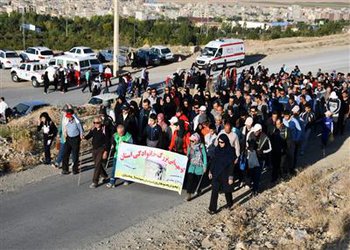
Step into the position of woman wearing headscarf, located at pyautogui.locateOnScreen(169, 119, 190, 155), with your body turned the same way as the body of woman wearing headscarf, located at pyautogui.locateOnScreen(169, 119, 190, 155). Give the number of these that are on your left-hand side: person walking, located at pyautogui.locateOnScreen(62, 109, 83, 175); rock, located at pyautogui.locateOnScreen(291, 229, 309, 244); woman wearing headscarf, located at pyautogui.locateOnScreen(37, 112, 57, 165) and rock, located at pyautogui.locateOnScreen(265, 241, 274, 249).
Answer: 2

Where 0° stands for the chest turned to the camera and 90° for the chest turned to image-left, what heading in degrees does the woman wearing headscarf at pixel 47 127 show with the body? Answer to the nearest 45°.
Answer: approximately 45°

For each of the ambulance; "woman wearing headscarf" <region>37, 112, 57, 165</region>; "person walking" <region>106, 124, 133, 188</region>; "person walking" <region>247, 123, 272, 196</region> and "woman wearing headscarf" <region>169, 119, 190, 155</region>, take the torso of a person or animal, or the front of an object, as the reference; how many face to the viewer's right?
0

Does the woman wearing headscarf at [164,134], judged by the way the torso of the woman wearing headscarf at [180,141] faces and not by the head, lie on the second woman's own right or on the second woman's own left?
on the second woman's own right

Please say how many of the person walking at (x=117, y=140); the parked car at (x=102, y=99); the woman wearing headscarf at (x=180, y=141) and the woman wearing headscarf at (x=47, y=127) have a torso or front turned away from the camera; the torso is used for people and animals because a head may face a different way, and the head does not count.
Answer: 0

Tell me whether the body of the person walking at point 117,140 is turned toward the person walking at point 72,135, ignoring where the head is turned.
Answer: no

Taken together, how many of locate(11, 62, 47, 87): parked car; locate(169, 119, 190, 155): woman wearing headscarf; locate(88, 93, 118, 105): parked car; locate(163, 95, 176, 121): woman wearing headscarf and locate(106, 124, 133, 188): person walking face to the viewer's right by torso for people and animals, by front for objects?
0

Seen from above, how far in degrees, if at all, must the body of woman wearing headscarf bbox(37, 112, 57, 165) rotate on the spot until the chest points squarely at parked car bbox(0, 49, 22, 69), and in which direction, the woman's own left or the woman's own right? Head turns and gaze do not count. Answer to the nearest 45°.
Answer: approximately 135° to the woman's own right

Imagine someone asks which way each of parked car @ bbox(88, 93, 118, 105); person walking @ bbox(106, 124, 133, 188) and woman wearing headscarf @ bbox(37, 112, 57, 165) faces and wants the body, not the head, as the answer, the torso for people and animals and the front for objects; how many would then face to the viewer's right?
0

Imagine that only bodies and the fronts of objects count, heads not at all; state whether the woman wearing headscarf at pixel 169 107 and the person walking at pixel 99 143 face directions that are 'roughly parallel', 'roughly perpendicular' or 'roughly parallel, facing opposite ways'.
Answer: roughly parallel

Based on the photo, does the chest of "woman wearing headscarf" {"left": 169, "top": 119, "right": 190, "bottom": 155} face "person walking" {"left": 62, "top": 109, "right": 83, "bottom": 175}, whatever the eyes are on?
no

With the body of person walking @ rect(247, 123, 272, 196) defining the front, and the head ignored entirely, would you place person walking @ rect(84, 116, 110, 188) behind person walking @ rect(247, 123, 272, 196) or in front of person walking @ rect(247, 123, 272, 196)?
in front

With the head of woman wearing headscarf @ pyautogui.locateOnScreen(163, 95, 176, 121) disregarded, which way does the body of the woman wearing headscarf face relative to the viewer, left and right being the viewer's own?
facing the viewer and to the left of the viewer

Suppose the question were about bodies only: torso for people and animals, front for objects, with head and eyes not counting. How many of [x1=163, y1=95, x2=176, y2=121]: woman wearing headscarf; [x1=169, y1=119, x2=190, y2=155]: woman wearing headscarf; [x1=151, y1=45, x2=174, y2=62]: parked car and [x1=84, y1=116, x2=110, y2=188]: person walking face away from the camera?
0

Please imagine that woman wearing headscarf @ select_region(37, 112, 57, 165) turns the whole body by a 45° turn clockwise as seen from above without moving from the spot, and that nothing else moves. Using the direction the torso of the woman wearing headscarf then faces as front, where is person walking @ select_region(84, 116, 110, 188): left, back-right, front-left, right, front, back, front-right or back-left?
back-left

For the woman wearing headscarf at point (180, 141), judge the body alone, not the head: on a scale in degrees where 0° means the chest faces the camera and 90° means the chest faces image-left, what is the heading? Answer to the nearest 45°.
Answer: approximately 45°

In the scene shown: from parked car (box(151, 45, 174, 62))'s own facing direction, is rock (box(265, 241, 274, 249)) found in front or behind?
in front

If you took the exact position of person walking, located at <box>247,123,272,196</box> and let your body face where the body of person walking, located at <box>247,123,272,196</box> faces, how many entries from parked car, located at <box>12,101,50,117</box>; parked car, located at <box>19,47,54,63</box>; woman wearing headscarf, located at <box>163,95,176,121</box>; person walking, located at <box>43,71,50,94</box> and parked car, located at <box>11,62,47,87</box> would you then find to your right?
5

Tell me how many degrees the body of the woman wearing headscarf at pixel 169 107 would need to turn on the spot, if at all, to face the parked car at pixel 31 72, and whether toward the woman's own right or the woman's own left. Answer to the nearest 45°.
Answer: approximately 90° to the woman's own right

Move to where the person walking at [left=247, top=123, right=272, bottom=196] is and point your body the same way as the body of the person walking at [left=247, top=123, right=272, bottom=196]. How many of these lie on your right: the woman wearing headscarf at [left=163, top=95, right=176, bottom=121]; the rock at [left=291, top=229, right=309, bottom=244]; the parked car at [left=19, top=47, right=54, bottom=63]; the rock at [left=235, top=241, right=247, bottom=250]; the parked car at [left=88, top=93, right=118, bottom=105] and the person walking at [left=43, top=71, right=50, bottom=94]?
4
